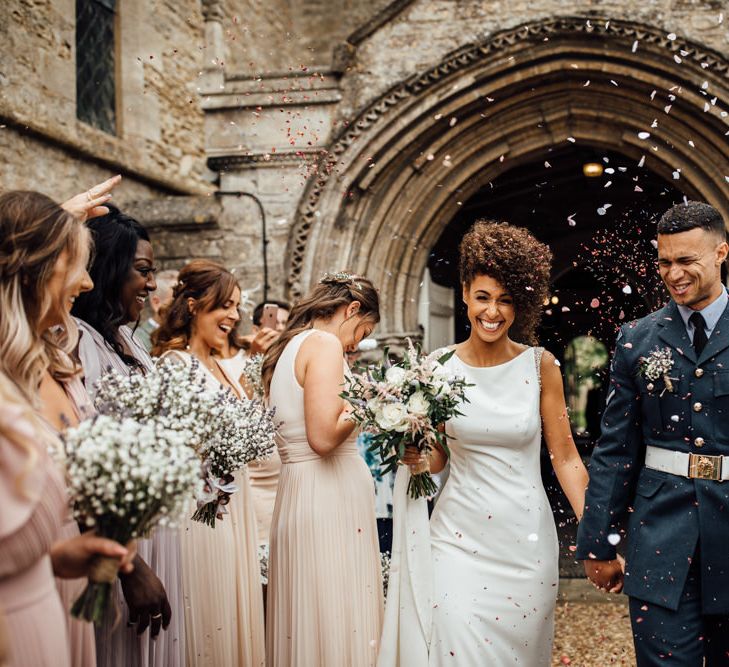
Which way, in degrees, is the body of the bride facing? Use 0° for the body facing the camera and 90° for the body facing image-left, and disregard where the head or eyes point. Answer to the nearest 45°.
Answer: approximately 0°

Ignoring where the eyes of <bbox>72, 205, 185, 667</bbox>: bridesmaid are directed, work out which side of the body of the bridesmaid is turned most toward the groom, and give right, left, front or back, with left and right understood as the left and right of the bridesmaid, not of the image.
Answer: front

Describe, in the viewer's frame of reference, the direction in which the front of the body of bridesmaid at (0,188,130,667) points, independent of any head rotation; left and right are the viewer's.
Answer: facing to the right of the viewer

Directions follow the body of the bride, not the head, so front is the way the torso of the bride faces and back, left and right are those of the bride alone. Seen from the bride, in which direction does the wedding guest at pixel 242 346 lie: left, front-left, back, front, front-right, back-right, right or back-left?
back-right

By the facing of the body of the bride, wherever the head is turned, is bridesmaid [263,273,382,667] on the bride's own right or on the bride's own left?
on the bride's own right

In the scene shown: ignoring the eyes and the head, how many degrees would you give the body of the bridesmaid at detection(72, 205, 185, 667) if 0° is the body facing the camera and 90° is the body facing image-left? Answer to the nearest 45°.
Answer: approximately 270°

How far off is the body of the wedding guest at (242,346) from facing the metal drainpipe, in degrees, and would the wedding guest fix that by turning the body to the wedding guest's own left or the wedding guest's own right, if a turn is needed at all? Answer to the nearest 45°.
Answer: approximately 135° to the wedding guest's own left

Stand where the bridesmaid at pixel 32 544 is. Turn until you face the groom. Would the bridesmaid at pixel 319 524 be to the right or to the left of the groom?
left

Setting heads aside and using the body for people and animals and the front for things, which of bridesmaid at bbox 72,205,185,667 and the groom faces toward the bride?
the bridesmaid

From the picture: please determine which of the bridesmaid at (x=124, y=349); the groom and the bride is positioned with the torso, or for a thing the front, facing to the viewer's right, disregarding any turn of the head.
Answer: the bridesmaid

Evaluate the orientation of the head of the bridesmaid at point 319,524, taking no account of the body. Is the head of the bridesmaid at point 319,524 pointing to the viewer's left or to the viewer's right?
to the viewer's right

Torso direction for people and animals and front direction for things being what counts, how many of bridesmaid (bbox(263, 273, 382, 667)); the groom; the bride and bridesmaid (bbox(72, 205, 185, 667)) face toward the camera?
2

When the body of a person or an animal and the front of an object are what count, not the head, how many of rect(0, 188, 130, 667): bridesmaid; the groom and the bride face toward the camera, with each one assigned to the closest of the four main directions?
2

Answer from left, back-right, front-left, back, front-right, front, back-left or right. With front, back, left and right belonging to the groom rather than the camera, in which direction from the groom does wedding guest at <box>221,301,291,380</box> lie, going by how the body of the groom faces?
back-right

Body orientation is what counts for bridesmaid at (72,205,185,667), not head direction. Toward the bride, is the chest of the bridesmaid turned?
yes

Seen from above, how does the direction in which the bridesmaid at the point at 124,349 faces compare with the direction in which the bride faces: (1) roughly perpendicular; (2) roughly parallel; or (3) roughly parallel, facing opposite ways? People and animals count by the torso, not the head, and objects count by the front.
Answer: roughly perpendicular

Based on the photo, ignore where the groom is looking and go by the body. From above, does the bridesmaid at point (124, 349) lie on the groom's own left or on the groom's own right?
on the groom's own right

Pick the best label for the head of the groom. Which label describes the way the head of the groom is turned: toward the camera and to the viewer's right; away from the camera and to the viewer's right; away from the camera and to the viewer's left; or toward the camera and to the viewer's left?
toward the camera and to the viewer's left

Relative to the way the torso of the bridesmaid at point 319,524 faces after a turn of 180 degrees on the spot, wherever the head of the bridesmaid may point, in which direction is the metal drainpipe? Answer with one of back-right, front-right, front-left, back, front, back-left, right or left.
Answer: right
